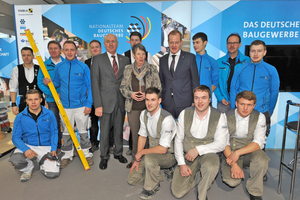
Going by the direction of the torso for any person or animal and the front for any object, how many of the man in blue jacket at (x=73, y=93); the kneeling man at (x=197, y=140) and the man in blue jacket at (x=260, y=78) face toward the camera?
3

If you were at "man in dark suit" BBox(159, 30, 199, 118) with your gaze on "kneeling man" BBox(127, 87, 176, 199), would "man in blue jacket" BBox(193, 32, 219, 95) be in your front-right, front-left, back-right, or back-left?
back-left

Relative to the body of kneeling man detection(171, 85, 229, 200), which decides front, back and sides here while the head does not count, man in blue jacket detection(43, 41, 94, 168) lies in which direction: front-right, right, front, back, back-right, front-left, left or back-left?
right

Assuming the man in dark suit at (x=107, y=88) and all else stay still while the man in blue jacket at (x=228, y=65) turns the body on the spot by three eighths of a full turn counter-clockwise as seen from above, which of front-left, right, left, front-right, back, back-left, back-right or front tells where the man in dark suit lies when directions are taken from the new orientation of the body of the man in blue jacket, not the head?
back

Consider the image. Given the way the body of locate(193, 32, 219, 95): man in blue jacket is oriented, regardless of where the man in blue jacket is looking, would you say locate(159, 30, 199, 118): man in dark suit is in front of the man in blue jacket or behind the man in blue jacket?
in front

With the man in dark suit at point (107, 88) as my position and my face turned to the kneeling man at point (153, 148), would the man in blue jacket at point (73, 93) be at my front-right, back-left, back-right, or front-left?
back-right

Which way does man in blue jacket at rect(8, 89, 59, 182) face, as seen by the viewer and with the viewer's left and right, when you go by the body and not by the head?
facing the viewer

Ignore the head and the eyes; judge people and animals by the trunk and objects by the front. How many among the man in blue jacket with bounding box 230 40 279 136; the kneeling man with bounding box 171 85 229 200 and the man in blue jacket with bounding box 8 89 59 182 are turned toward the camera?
3

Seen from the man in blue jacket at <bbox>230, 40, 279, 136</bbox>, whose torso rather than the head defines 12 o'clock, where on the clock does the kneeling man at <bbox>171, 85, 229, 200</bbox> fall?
The kneeling man is roughly at 1 o'clock from the man in blue jacket.

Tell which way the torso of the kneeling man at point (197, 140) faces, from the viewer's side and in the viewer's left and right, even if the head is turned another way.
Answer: facing the viewer

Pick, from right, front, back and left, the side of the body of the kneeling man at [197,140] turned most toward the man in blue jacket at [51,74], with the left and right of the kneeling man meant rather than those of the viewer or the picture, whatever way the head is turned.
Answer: right

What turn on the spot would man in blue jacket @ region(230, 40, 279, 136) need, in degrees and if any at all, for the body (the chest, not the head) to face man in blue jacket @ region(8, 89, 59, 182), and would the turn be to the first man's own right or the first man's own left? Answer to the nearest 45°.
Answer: approximately 45° to the first man's own right

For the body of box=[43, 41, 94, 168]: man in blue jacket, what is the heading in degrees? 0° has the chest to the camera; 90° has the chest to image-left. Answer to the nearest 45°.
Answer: approximately 0°

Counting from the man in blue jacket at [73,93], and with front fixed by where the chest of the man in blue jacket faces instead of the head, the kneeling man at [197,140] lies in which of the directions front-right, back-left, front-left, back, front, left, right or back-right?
front-left
